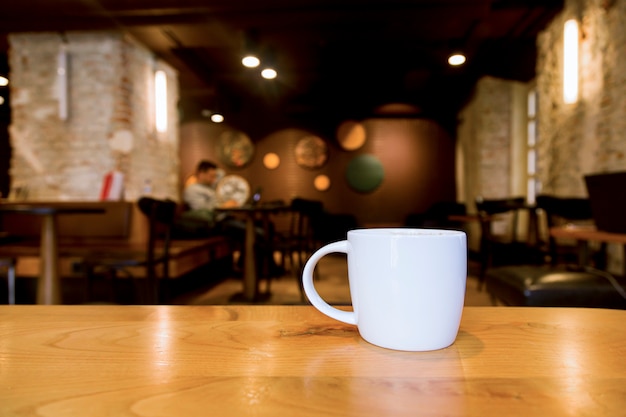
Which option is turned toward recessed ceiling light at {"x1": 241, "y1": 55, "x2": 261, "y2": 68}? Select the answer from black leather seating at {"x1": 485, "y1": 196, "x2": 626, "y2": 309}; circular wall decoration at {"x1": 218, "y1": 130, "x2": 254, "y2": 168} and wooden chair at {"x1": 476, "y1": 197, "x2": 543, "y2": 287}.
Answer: the circular wall decoration

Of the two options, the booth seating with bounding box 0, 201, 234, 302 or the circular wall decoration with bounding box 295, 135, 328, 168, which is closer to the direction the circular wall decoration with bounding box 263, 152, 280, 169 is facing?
the booth seating

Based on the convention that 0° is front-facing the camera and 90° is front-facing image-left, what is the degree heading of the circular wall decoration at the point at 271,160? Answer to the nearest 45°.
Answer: approximately 0°

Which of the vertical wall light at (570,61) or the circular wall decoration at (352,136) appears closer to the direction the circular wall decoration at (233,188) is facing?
the vertical wall light

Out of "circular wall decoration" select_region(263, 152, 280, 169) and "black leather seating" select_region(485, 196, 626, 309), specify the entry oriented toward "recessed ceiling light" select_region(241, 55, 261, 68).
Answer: the circular wall decoration

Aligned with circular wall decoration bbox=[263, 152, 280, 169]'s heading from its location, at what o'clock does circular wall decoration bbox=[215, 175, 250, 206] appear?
circular wall decoration bbox=[215, 175, 250, 206] is roughly at 3 o'clock from circular wall decoration bbox=[263, 152, 280, 169].
